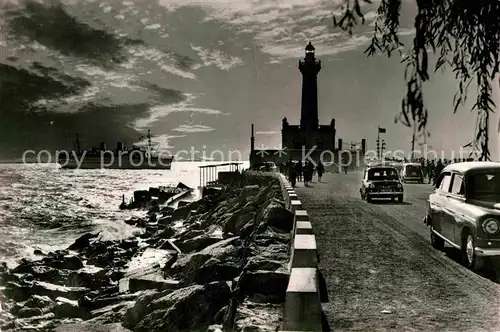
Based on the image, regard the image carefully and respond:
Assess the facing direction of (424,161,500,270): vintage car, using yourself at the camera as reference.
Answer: facing the viewer and to the right of the viewer

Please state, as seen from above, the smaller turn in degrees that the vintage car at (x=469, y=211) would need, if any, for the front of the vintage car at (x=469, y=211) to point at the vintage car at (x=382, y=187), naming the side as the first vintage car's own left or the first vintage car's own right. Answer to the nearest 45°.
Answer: approximately 135° to the first vintage car's own left

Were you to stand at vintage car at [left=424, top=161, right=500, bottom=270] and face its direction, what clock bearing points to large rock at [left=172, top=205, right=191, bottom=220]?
The large rock is roughly at 6 o'clock from the vintage car.

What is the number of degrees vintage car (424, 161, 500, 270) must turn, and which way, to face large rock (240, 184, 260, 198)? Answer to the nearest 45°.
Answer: approximately 180°

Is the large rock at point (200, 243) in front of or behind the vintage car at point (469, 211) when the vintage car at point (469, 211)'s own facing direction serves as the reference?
behind

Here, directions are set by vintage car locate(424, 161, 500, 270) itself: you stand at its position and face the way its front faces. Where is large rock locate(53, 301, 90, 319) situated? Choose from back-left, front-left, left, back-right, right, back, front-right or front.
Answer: back-right

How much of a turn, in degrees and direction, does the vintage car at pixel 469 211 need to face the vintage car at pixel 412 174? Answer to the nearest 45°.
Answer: approximately 135° to its left
